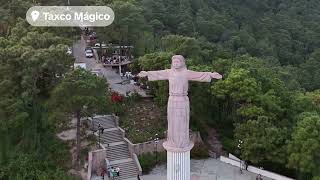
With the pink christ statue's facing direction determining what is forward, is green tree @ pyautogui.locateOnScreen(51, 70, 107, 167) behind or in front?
behind

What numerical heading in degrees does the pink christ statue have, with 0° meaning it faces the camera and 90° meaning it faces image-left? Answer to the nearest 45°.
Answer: approximately 0°

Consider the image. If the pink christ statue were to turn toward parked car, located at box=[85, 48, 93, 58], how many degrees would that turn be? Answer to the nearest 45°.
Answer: approximately 180°

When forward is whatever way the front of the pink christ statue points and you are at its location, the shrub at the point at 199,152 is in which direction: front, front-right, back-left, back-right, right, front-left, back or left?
back

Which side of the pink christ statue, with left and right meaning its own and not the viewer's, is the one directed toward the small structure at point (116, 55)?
back

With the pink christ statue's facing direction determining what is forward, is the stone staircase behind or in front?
behind

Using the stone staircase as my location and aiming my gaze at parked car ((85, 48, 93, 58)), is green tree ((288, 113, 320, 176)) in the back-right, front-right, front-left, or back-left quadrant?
back-right
